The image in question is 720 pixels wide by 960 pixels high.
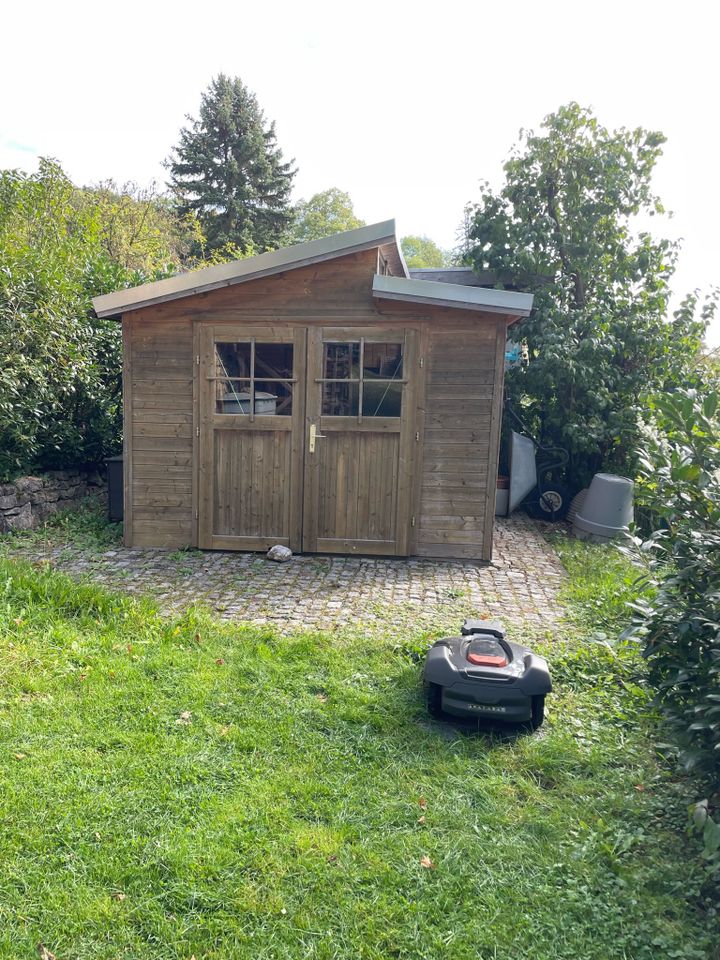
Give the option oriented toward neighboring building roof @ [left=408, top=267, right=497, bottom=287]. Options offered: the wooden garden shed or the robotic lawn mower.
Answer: the robotic lawn mower

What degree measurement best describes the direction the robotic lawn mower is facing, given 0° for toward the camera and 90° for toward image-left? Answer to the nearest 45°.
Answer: approximately 180°

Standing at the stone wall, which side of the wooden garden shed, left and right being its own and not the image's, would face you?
right

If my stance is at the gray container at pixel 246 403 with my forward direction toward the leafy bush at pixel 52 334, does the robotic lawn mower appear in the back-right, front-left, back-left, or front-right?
back-left

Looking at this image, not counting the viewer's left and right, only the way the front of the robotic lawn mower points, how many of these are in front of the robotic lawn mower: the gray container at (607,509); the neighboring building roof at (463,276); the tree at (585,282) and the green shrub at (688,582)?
3

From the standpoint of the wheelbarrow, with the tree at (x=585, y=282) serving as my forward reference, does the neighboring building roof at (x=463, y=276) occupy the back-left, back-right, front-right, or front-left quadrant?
front-left

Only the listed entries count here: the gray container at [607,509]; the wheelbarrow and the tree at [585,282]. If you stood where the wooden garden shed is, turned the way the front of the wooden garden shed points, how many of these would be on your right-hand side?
0

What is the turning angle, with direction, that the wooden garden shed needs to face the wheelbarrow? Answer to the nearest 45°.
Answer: approximately 135° to its left

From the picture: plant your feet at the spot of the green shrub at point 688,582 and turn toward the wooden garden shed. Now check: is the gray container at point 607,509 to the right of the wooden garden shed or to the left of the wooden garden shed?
right

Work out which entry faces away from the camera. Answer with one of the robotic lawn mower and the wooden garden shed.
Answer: the robotic lawn mower

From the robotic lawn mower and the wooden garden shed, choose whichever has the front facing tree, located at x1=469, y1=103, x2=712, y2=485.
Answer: the robotic lawn mower

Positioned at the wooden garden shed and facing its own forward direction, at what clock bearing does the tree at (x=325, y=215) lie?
The tree is roughly at 6 o'clock from the wooden garden shed.

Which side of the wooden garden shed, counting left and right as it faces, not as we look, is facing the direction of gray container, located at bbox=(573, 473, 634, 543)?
left

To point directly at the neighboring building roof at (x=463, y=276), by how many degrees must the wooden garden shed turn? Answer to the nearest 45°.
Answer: approximately 135° to its left

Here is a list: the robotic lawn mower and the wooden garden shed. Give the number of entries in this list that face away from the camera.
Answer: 1

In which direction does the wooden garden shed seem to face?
toward the camera

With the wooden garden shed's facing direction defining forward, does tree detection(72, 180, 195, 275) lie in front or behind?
behind

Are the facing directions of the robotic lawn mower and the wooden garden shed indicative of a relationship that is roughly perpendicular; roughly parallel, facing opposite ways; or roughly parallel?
roughly parallel, facing opposite ways

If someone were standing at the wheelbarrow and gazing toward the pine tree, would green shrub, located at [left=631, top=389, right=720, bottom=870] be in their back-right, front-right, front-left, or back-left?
back-left
